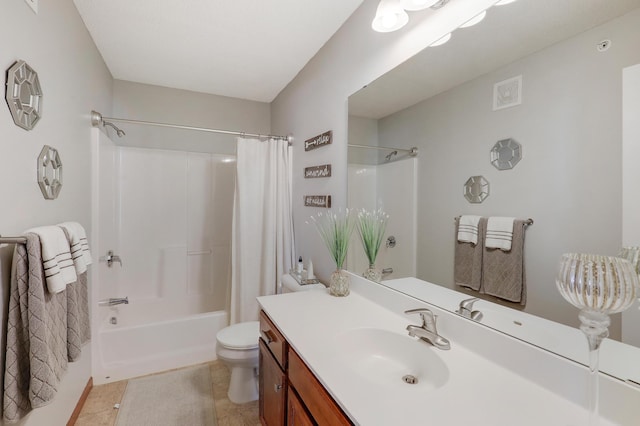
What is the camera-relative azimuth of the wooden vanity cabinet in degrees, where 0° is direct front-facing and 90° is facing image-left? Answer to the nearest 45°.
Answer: approximately 90°

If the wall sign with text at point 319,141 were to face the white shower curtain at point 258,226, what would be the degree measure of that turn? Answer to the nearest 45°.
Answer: approximately 90° to its right

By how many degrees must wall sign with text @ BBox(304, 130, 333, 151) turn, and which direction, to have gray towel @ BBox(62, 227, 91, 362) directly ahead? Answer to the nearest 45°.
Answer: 0° — it already faces it

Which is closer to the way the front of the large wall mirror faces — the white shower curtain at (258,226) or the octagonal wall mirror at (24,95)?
the octagonal wall mirror

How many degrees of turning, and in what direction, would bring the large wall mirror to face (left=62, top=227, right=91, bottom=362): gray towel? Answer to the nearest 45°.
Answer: approximately 45° to its right
